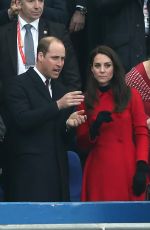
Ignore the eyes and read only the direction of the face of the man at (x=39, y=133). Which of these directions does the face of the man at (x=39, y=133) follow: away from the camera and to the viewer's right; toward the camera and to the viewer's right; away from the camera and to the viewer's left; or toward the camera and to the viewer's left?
toward the camera and to the viewer's right

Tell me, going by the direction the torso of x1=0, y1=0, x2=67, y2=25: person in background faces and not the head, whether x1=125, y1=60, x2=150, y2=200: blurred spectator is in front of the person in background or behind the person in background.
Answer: in front

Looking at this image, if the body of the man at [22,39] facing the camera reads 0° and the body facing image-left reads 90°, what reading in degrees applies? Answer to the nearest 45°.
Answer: approximately 0°

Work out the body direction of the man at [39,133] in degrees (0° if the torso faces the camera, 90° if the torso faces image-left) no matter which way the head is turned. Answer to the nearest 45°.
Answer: approximately 315°

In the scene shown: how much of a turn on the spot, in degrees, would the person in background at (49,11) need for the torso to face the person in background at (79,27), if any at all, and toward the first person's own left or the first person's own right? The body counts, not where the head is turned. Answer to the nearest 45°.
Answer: approximately 135° to the first person's own left

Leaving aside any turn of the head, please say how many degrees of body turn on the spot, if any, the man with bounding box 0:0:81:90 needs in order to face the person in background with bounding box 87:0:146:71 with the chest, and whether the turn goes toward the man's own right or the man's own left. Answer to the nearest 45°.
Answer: approximately 90° to the man's own left
